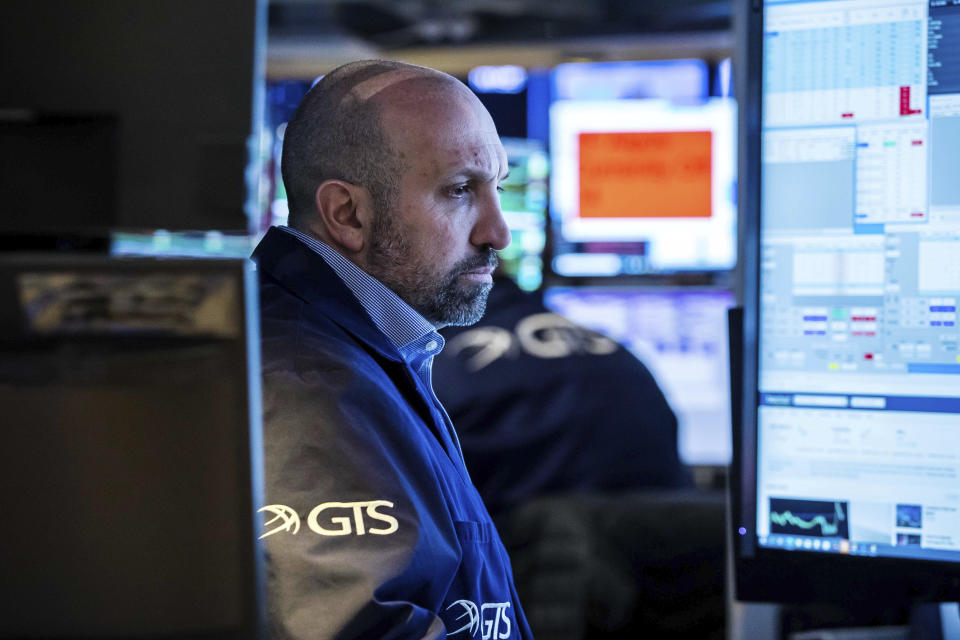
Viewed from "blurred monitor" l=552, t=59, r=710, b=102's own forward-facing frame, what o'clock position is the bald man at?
The bald man is roughly at 12 o'clock from the blurred monitor.

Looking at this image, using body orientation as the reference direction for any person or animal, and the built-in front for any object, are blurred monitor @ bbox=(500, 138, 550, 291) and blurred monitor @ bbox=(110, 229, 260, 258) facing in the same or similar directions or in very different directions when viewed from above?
same or similar directions

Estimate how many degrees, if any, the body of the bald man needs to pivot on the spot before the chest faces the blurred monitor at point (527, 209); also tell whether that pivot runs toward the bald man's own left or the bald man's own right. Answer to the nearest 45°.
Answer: approximately 90° to the bald man's own left

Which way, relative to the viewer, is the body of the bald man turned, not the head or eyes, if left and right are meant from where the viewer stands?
facing to the right of the viewer

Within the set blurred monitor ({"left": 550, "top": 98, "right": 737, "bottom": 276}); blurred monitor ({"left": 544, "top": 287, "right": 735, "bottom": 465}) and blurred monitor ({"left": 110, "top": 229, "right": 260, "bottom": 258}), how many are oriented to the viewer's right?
0

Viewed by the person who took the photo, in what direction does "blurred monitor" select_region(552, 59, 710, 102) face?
facing the viewer

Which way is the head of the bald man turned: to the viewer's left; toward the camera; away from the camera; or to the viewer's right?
to the viewer's right

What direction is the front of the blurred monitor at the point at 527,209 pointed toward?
toward the camera

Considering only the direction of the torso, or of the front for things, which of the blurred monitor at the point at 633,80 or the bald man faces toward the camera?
the blurred monitor

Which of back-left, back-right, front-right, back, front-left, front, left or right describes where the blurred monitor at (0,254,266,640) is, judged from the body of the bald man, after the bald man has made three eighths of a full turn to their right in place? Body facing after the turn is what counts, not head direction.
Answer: front-left

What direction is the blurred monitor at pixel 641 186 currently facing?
toward the camera

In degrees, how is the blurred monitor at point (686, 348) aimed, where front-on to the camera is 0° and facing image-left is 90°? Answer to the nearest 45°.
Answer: approximately 0°

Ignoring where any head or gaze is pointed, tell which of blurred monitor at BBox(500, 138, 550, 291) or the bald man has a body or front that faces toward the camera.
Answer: the blurred monitor
